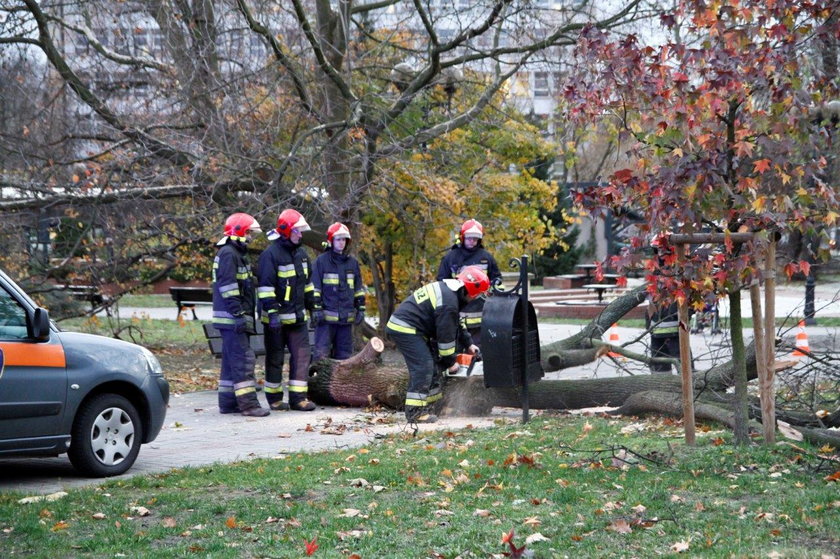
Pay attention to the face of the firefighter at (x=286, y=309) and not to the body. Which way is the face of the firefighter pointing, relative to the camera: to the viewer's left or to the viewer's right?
to the viewer's right

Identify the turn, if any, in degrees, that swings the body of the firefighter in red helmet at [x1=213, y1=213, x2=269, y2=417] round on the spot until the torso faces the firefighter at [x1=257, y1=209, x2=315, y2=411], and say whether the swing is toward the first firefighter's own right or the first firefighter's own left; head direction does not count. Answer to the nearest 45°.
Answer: approximately 45° to the first firefighter's own left

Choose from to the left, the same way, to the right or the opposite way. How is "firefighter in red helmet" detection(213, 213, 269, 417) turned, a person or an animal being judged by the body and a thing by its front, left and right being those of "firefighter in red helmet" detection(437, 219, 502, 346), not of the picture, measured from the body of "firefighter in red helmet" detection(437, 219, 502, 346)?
to the left

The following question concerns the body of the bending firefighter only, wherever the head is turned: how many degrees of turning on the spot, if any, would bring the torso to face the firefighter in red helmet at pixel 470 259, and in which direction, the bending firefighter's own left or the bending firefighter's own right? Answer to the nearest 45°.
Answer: approximately 90° to the bending firefighter's own left

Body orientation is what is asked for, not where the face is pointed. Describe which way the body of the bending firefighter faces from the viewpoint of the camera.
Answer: to the viewer's right

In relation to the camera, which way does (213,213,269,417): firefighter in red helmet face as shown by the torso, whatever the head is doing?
to the viewer's right

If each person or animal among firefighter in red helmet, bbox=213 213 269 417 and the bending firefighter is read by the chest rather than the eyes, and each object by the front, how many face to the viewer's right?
2

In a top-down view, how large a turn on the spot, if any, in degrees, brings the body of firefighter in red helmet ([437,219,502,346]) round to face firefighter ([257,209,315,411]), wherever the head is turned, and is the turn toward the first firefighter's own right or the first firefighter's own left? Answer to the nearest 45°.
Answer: approximately 45° to the first firefighter's own right

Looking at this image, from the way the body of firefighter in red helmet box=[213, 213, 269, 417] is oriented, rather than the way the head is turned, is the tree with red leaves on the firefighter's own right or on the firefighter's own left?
on the firefighter's own right

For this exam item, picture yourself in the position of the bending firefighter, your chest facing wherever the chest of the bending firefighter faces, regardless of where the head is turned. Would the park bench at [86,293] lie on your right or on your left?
on your left
